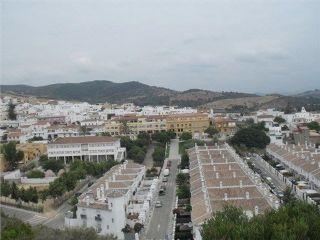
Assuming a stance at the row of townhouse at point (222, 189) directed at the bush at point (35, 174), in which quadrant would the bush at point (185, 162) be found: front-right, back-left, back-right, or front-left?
front-right

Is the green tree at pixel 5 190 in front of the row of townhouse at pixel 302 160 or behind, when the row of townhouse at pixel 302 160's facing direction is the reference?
in front

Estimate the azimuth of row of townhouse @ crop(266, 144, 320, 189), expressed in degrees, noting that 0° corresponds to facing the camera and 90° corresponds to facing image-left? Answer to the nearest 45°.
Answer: approximately 45°

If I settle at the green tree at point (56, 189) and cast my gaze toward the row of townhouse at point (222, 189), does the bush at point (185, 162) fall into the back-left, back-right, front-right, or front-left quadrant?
front-left

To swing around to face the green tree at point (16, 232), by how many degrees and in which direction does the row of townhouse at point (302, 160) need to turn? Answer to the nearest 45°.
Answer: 0° — it already faces it

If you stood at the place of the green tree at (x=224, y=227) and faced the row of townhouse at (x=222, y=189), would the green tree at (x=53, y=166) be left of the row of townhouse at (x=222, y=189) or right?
left

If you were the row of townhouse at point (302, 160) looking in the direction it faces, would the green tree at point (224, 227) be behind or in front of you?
in front

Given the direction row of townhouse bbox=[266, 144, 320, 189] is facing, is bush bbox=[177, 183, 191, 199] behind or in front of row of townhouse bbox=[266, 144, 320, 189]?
in front

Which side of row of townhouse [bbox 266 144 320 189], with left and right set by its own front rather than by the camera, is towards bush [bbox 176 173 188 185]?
front

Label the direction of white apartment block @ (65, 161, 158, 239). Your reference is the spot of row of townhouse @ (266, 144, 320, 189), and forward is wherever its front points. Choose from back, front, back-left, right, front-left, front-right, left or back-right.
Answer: front

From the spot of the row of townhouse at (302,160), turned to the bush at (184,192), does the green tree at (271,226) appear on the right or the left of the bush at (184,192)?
left

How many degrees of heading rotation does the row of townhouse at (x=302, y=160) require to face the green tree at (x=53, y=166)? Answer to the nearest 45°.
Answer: approximately 45° to its right
